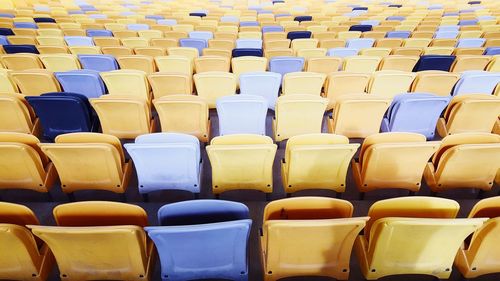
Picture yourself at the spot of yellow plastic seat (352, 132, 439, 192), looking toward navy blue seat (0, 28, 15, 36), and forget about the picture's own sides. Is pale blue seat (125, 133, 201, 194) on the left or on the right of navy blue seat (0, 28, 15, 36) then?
left

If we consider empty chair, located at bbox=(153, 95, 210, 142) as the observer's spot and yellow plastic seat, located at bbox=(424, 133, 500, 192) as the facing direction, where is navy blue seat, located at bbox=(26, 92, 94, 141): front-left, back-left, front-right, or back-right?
back-right

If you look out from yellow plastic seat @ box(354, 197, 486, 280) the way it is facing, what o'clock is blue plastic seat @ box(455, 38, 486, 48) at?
The blue plastic seat is roughly at 6 o'clock from the yellow plastic seat.

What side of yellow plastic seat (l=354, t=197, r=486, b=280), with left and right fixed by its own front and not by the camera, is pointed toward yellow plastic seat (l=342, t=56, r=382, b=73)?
front
